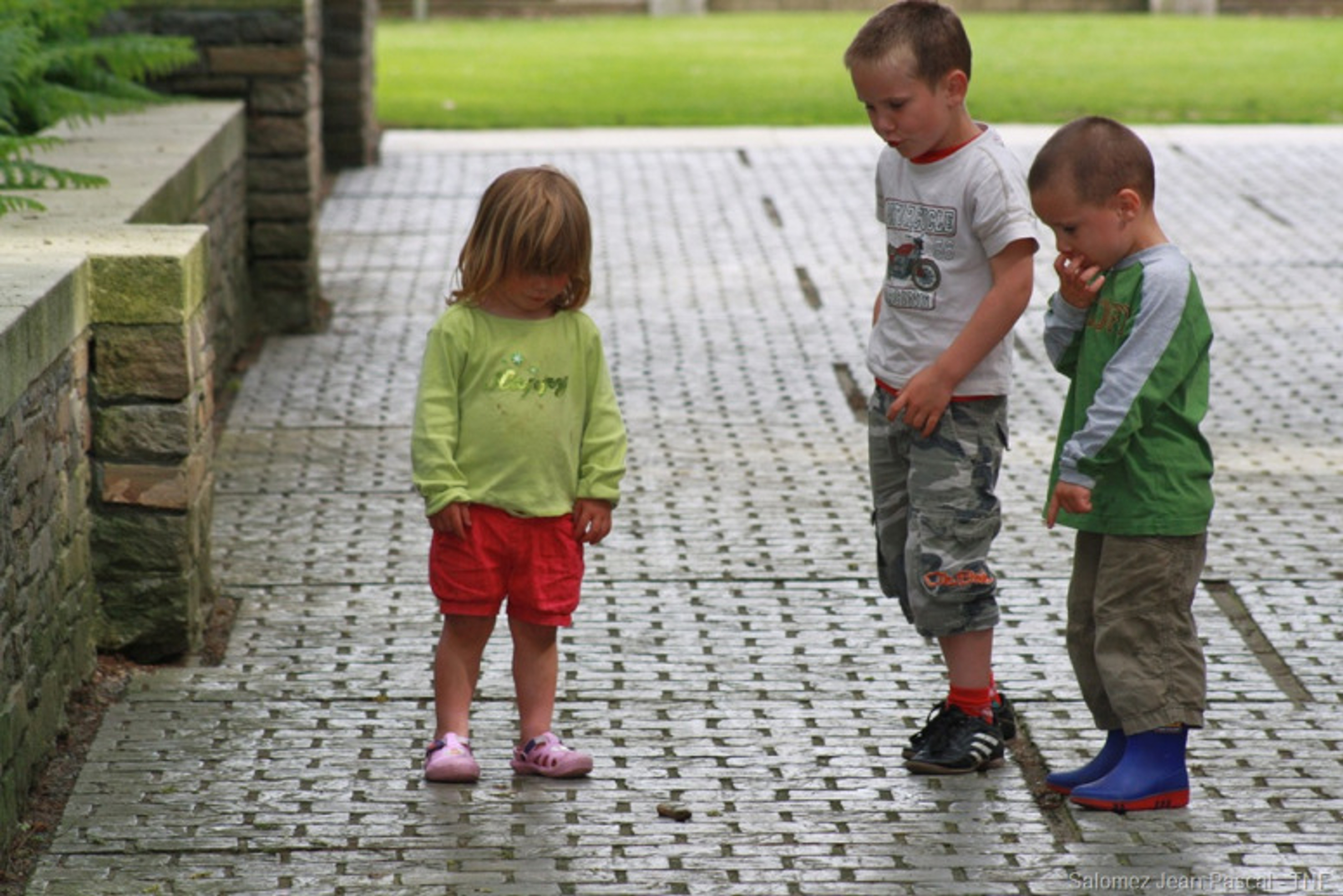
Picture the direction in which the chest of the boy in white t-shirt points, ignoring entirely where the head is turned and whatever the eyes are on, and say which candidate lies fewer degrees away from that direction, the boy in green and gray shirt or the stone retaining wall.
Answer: the stone retaining wall

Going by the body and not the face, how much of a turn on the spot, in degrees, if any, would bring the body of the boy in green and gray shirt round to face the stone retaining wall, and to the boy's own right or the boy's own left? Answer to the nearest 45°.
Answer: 0° — they already face it

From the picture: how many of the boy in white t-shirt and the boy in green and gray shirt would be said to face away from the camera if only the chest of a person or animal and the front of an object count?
0

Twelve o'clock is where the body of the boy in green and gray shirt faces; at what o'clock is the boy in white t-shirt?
The boy in white t-shirt is roughly at 1 o'clock from the boy in green and gray shirt.

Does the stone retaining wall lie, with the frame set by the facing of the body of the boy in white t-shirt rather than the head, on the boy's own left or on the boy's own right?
on the boy's own right

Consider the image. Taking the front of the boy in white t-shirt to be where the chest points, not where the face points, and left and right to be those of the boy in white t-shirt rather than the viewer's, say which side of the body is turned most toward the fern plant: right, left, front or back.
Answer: right

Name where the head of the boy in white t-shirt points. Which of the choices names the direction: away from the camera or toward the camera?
toward the camera

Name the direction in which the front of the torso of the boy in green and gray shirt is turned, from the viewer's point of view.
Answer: to the viewer's left

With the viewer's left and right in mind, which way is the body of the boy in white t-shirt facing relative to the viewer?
facing the viewer and to the left of the viewer

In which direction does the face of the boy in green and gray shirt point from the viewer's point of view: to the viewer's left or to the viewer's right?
to the viewer's left

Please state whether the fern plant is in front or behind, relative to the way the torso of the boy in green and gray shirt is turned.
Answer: in front
